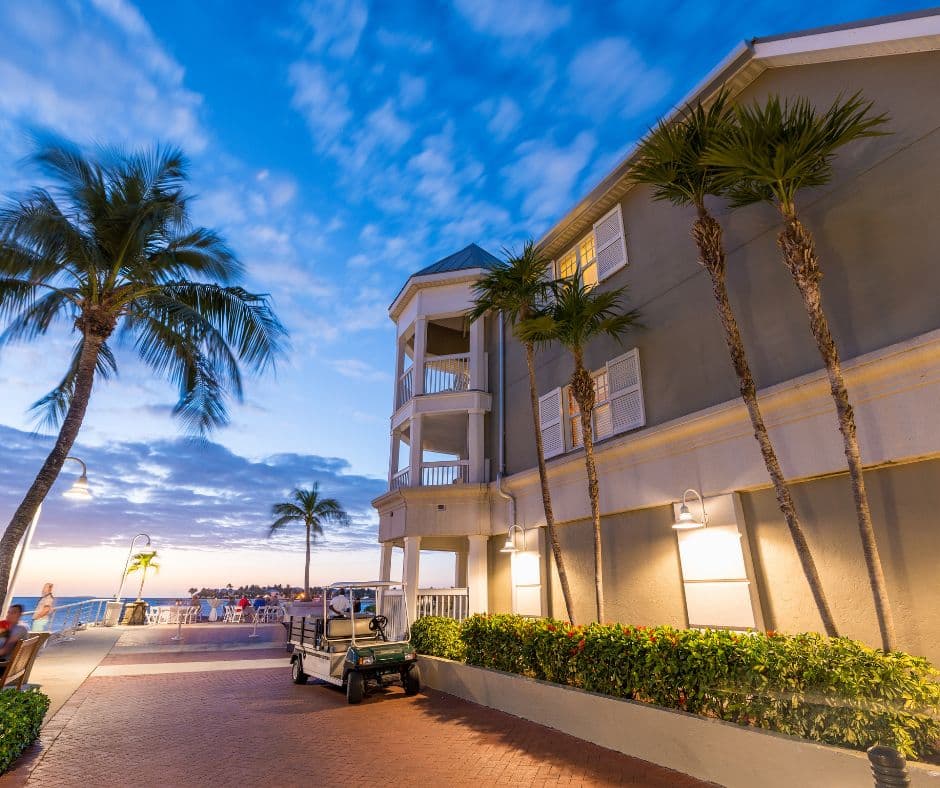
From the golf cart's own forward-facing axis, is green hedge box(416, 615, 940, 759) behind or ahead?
ahead

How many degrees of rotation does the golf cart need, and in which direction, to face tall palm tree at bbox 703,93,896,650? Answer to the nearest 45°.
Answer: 0° — it already faces it

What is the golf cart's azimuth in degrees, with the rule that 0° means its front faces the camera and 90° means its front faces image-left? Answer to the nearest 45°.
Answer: approximately 315°

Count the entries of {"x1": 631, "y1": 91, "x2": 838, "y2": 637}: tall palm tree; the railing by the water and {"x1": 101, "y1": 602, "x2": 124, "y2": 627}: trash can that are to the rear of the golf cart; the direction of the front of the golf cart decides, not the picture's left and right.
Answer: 2

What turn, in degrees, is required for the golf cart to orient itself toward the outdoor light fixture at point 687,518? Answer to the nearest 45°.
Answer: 0° — it already faces it

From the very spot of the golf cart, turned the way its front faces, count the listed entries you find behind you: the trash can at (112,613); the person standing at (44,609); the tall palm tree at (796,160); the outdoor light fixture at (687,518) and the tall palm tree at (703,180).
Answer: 2

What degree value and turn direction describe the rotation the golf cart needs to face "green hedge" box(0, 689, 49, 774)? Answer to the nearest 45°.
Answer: approximately 90° to its right

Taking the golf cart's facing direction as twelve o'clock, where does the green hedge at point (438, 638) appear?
The green hedge is roughly at 10 o'clock from the golf cart.

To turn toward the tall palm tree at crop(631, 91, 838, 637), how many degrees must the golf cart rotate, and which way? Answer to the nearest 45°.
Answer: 0° — it already faces it

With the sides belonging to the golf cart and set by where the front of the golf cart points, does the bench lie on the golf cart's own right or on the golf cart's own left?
on the golf cart's own right

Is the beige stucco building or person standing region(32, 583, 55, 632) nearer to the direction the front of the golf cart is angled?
the beige stucco building
